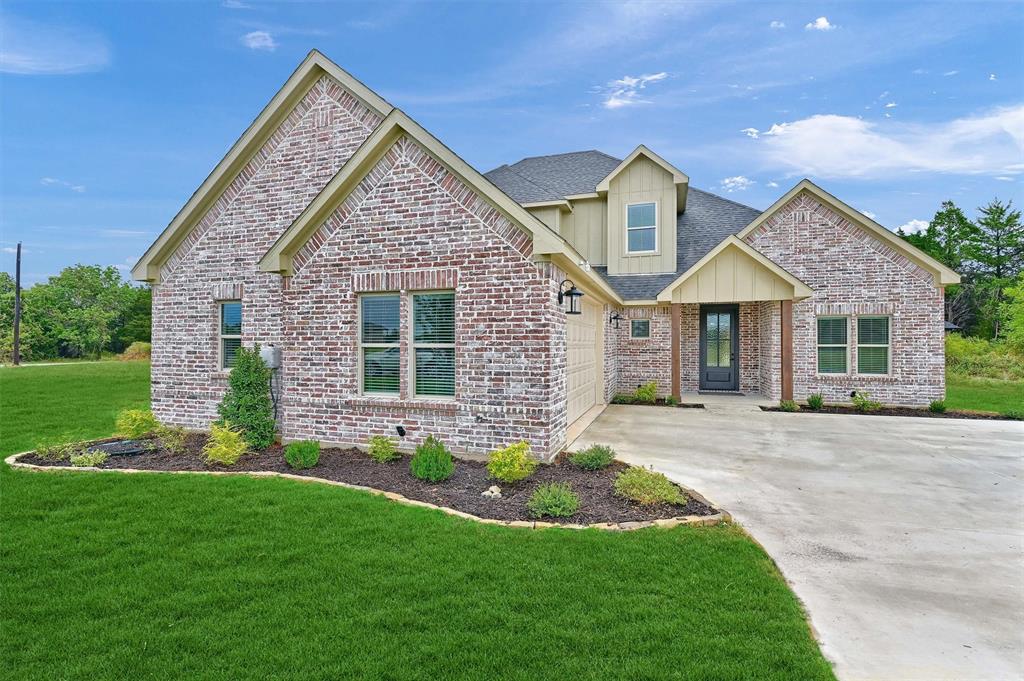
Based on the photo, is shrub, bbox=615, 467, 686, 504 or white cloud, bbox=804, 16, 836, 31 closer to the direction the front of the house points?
the shrub

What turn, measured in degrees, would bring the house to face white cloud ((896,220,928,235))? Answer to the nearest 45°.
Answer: approximately 135° to its left

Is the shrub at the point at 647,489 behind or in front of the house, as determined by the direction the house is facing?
in front

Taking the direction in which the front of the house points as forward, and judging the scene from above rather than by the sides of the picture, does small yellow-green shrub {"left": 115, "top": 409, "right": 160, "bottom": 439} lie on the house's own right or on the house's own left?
on the house's own right

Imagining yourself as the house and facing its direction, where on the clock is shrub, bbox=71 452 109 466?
The shrub is roughly at 2 o'clock from the house.

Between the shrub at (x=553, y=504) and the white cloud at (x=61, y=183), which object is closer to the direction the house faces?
the shrub

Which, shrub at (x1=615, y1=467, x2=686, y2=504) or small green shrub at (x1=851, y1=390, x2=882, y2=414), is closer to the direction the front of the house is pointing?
the shrub

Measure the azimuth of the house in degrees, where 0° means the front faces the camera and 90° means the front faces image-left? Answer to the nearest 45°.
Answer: approximately 0°

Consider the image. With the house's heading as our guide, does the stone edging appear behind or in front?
in front

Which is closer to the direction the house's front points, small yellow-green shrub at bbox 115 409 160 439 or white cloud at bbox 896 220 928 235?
the small yellow-green shrub

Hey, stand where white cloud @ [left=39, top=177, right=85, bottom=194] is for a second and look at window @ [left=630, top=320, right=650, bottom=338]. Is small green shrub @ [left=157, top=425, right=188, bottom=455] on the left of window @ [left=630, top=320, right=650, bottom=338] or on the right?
right

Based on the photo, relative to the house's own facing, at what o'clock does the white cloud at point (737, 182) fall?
The white cloud is roughly at 7 o'clock from the house.
